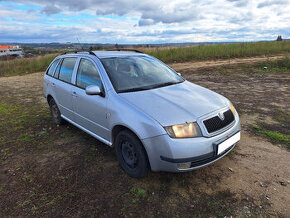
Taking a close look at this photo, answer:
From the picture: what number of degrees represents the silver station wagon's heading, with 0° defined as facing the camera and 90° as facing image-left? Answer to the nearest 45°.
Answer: approximately 315°
